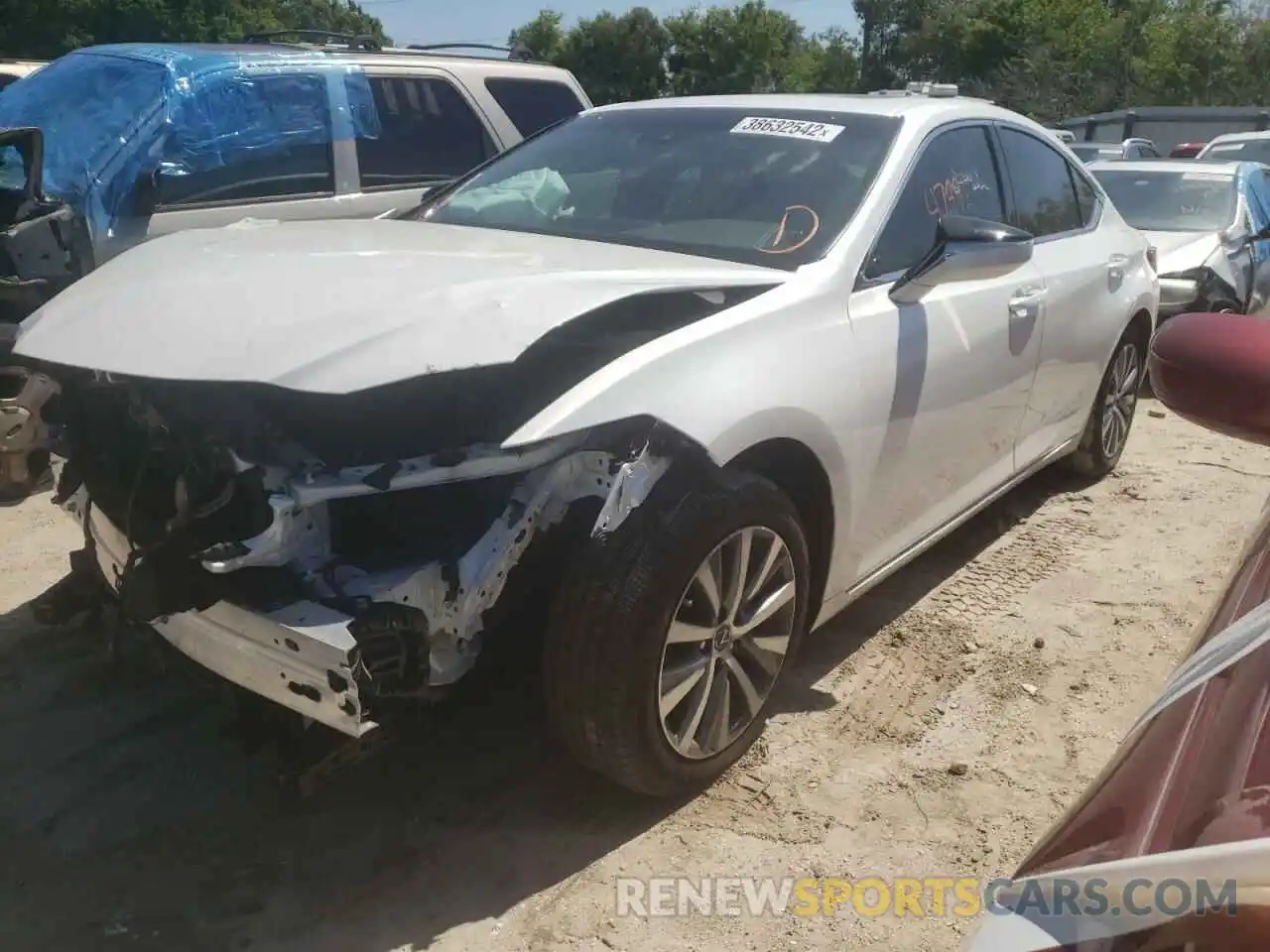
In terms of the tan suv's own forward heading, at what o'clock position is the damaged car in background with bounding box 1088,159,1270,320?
The damaged car in background is roughly at 7 o'clock from the tan suv.

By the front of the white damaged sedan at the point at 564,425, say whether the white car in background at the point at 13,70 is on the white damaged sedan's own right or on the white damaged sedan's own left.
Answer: on the white damaged sedan's own right

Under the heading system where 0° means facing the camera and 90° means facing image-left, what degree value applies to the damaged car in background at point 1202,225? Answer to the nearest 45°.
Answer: approximately 45°

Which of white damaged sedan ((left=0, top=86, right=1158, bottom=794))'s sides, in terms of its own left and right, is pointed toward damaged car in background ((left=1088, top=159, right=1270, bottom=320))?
back

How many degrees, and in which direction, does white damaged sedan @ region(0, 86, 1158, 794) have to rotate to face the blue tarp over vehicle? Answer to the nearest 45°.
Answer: approximately 90° to its right
